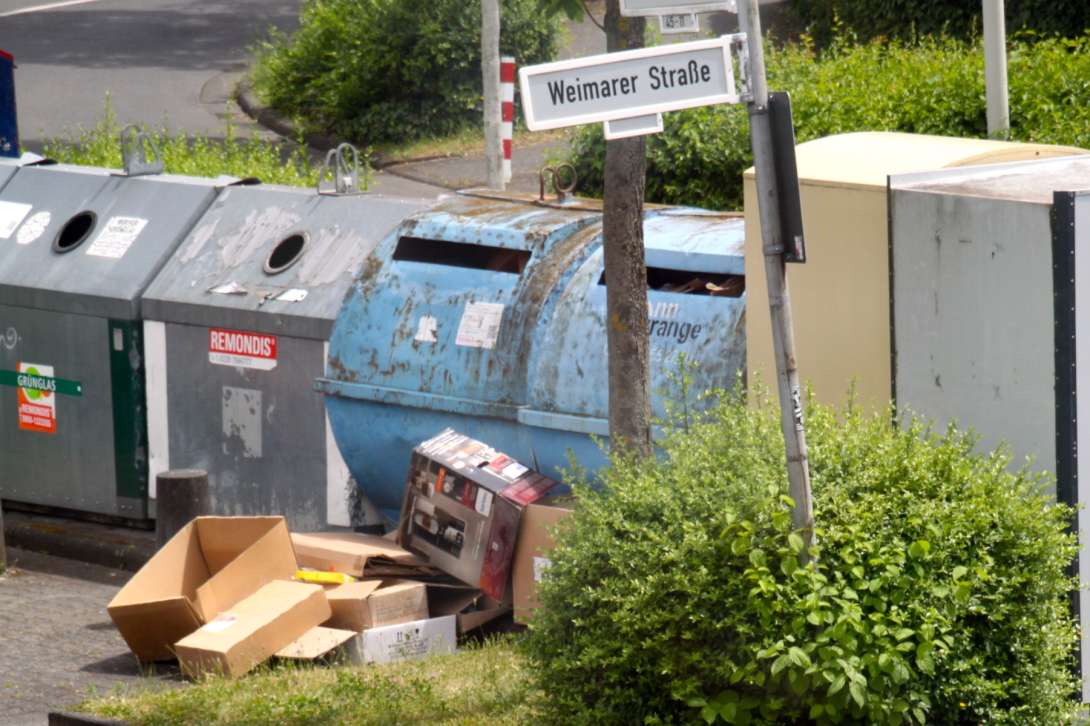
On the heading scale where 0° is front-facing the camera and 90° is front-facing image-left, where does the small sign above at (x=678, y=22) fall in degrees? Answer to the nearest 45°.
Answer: approximately 0°

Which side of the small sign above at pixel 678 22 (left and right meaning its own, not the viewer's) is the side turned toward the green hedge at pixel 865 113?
back
